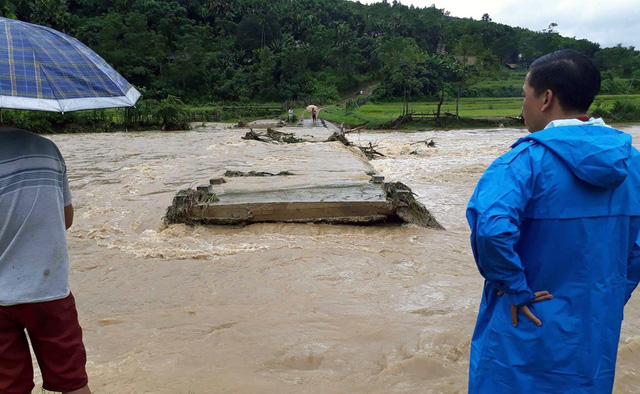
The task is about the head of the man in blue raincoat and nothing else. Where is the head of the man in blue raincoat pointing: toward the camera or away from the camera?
away from the camera

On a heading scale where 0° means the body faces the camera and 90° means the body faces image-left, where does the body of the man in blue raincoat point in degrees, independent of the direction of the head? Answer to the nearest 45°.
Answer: approximately 135°
